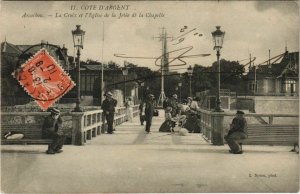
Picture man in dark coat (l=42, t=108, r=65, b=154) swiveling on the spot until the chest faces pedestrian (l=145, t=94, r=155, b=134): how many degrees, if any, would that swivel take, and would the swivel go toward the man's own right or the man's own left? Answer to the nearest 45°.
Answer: approximately 90° to the man's own left

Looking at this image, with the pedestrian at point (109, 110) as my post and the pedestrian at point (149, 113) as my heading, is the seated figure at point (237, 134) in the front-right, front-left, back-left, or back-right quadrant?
front-right

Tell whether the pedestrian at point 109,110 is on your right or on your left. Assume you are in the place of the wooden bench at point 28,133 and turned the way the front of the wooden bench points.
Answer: on your left

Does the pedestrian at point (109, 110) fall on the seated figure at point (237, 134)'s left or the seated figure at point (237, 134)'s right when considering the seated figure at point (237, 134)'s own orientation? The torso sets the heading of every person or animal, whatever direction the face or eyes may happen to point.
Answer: on its right

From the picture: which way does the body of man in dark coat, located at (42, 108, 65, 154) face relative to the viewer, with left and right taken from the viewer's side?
facing the viewer and to the right of the viewer

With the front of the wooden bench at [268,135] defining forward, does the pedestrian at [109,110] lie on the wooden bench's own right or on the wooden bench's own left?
on the wooden bench's own right

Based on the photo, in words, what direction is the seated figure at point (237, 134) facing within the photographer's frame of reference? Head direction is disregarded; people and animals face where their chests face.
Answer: facing the viewer and to the left of the viewer

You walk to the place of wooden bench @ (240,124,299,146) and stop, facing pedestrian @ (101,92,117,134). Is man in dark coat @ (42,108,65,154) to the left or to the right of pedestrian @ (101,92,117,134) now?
left
